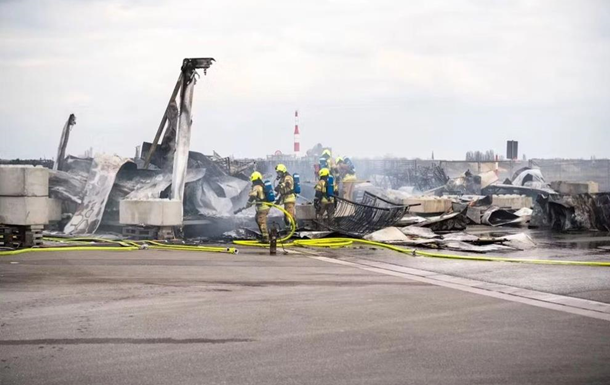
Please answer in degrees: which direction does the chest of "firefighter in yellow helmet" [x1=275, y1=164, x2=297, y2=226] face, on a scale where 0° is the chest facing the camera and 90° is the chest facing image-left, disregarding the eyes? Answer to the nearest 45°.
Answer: approximately 90°

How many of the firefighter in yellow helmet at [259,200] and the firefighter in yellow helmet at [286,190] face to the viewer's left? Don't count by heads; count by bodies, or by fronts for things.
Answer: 2

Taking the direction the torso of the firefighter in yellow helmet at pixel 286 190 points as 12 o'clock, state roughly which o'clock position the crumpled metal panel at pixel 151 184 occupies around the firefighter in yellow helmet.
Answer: The crumpled metal panel is roughly at 1 o'clock from the firefighter in yellow helmet.

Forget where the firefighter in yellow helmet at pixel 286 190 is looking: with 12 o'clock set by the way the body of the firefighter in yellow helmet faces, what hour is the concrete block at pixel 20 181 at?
The concrete block is roughly at 11 o'clock from the firefighter in yellow helmet.

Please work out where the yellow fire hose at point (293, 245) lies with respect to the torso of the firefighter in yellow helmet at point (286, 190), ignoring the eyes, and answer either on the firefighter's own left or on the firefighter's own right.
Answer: on the firefighter's own left

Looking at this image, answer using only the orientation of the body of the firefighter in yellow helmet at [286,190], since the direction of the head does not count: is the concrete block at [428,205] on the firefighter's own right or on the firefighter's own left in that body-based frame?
on the firefighter's own right

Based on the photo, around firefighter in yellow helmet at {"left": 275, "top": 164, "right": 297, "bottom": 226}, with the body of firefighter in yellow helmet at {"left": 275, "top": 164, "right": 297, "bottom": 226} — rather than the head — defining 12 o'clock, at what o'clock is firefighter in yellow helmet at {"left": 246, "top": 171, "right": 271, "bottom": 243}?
firefighter in yellow helmet at {"left": 246, "top": 171, "right": 271, "bottom": 243} is roughly at 10 o'clock from firefighter in yellow helmet at {"left": 275, "top": 164, "right": 297, "bottom": 226}.

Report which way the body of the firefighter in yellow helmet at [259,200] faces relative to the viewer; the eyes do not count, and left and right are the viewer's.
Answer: facing to the left of the viewer

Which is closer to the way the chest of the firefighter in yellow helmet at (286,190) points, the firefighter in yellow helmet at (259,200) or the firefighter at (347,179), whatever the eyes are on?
the firefighter in yellow helmet
